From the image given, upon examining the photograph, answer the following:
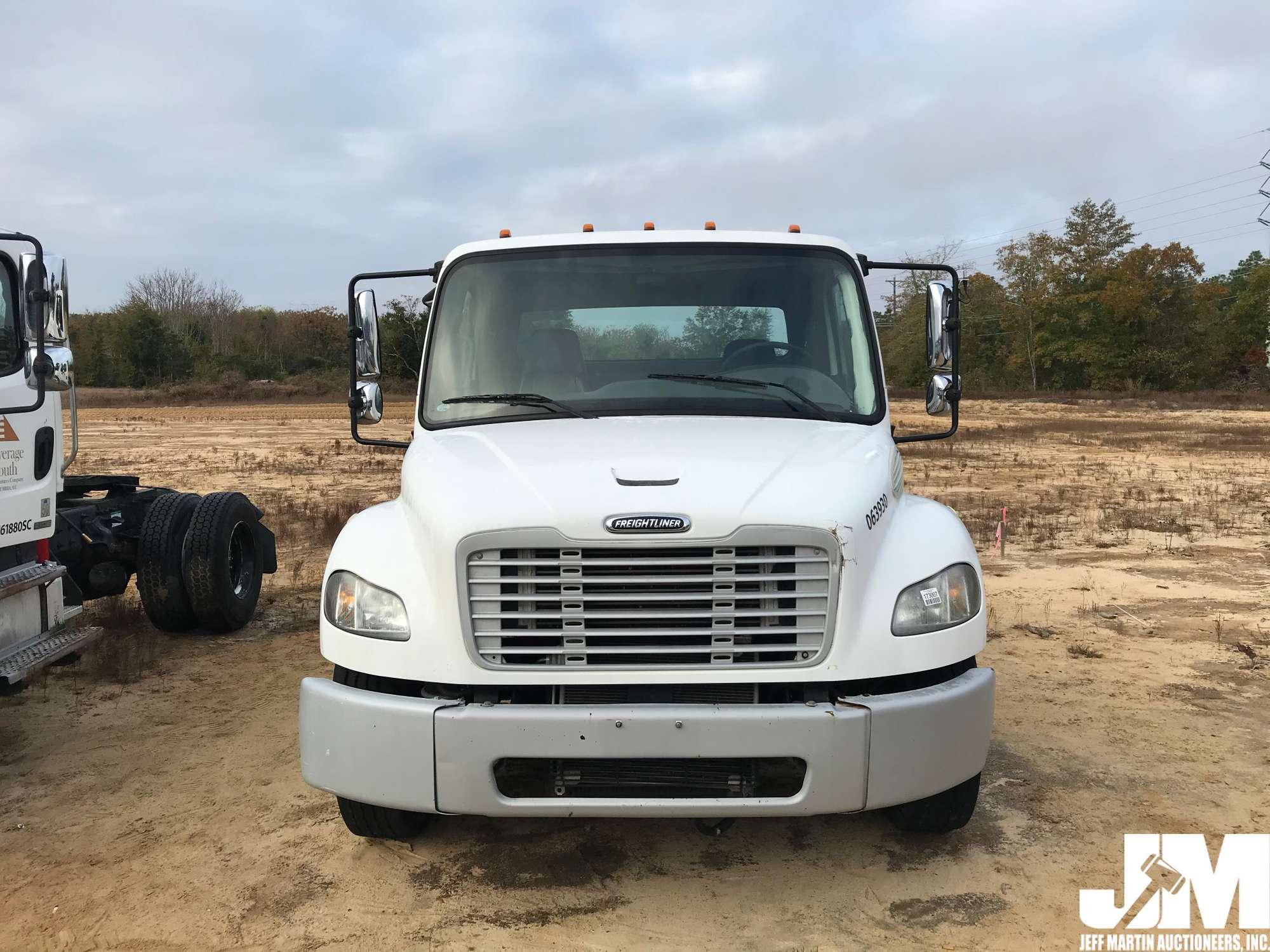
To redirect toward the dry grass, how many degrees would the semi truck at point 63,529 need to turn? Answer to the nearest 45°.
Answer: approximately 135° to its left

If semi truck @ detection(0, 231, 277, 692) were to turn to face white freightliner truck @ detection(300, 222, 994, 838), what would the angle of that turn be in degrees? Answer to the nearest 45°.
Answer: approximately 90° to its left

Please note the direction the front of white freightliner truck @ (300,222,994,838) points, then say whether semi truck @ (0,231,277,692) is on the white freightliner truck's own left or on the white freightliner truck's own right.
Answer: on the white freightliner truck's own right

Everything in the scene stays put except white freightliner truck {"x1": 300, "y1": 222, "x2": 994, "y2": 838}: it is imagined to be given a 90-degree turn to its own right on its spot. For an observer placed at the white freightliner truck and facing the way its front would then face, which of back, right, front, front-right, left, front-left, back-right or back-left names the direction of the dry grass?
back-right

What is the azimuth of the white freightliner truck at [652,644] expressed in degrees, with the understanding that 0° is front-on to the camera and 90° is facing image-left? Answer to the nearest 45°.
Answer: approximately 0°
